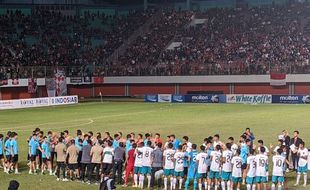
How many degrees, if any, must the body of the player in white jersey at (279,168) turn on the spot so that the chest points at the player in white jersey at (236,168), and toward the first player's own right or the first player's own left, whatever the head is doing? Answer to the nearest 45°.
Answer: approximately 90° to the first player's own left

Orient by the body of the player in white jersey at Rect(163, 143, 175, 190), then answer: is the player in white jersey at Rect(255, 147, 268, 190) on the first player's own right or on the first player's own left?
on the first player's own right

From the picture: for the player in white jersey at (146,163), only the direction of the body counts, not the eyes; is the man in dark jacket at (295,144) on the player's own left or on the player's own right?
on the player's own right

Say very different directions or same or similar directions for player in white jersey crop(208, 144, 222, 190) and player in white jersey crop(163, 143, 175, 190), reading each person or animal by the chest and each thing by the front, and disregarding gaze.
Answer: same or similar directions

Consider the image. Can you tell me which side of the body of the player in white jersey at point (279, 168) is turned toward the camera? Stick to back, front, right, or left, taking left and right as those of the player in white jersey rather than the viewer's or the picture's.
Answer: back

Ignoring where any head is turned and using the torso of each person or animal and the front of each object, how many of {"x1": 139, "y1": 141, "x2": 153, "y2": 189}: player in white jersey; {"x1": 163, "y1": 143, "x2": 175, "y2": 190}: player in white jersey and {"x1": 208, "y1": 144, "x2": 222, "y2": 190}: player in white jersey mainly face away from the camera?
3

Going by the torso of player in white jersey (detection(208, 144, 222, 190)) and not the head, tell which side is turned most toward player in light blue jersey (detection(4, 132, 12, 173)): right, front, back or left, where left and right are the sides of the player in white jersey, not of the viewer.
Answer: left

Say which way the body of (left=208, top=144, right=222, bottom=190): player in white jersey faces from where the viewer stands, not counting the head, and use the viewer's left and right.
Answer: facing away from the viewer

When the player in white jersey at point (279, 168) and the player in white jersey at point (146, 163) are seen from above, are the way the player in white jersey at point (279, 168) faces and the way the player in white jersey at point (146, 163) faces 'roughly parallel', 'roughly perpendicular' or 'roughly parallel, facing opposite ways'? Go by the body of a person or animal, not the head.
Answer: roughly parallel

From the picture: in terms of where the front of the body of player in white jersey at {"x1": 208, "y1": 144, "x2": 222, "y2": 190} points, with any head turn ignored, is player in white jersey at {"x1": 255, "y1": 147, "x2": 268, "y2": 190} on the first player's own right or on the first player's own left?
on the first player's own right

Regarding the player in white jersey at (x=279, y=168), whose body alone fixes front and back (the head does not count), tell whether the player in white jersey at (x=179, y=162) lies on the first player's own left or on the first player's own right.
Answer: on the first player's own left

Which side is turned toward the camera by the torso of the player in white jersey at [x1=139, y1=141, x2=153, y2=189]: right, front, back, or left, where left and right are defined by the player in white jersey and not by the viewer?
back

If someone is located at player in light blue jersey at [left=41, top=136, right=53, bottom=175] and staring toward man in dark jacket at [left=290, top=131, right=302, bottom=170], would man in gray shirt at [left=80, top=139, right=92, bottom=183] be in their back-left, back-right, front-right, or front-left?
front-right

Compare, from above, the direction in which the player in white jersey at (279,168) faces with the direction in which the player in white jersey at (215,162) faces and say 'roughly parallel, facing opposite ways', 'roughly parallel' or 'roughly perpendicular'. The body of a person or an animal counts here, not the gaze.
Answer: roughly parallel

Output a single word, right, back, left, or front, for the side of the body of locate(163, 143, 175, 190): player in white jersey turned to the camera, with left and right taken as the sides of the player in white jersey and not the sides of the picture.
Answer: back

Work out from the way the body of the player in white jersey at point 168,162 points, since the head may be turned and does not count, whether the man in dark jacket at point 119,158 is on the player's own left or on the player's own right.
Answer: on the player's own left

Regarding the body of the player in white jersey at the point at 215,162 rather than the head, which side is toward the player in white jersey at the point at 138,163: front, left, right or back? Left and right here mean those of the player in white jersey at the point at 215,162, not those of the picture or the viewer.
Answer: left
